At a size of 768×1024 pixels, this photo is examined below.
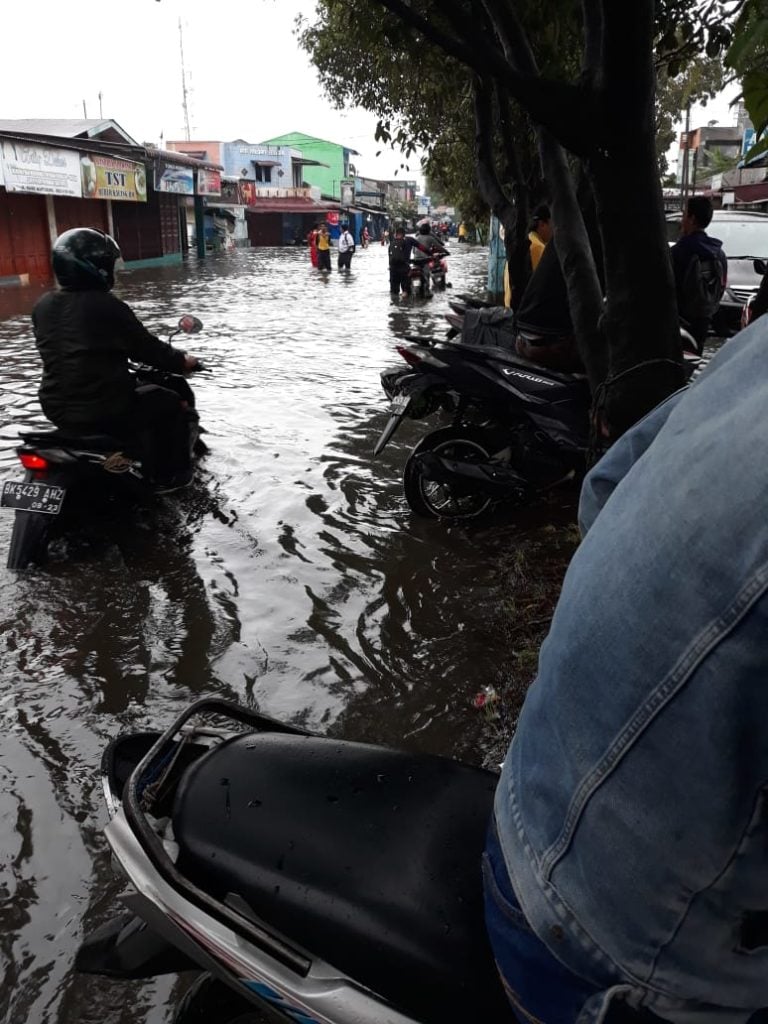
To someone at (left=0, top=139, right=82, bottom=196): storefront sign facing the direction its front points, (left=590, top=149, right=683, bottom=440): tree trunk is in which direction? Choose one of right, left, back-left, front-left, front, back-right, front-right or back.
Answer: front-right

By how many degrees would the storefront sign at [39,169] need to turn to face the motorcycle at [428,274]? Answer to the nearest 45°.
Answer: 0° — it already faces it

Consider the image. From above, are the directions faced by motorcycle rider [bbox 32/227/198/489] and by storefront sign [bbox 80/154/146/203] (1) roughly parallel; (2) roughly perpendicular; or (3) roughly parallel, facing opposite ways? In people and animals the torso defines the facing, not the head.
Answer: roughly perpendicular

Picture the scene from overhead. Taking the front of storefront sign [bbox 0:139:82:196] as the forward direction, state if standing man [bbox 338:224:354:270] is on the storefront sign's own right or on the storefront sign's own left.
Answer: on the storefront sign's own left

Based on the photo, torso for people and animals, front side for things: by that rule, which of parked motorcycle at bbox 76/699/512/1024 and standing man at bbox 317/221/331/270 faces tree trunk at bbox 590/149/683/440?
the standing man

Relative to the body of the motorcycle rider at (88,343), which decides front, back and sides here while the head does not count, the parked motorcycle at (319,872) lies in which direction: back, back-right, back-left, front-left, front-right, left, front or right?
back-right

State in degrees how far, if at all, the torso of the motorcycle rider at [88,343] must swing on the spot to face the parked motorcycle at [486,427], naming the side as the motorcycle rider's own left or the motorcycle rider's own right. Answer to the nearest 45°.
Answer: approximately 45° to the motorcycle rider's own right

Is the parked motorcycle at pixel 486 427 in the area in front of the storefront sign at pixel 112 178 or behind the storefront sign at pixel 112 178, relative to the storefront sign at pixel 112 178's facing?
in front

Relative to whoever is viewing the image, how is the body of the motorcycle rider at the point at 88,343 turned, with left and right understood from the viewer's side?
facing away from the viewer and to the right of the viewer

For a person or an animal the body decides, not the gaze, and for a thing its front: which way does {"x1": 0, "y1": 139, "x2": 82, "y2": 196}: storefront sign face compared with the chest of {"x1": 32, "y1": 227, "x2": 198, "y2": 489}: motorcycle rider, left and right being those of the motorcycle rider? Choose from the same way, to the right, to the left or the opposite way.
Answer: to the right

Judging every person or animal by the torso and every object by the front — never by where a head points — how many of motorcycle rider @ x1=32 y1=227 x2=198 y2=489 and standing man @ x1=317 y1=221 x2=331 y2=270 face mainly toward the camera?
1
